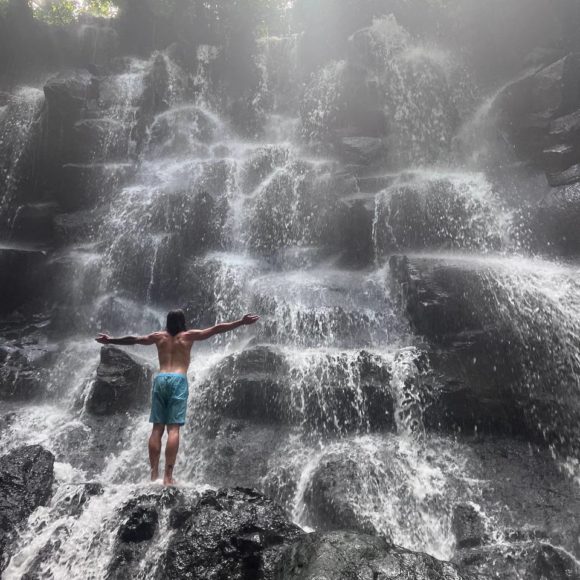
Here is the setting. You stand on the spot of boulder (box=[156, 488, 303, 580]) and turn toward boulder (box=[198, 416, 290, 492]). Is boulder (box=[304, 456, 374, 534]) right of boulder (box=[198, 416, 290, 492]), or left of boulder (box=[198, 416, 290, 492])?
right

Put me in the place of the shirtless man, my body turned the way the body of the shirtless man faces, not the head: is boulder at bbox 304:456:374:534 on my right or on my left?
on my right

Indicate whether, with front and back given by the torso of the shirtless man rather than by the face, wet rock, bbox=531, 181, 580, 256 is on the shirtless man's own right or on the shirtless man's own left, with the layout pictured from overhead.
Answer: on the shirtless man's own right

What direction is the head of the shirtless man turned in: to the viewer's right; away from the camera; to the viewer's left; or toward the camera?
away from the camera

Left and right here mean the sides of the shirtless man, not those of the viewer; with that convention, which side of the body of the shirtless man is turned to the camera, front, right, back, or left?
back

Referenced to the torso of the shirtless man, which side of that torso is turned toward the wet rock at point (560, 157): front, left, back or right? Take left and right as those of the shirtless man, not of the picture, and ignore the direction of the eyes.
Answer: right

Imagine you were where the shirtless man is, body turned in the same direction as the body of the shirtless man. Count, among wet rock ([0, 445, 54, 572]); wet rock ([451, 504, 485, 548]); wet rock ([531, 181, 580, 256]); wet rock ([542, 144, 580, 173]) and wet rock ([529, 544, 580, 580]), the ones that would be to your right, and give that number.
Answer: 4

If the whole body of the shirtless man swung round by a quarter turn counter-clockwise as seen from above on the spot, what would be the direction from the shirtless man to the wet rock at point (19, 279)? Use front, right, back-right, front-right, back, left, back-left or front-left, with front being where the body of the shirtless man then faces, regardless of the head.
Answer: front-right

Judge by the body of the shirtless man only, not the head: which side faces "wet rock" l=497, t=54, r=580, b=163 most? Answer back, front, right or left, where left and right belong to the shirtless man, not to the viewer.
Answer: right

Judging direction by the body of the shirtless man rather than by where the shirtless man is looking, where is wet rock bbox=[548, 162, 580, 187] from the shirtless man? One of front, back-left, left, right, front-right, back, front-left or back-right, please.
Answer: right

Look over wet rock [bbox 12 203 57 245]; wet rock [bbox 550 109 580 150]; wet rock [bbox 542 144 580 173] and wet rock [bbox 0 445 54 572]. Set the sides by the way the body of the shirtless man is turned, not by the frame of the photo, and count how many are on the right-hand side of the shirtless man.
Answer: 2
